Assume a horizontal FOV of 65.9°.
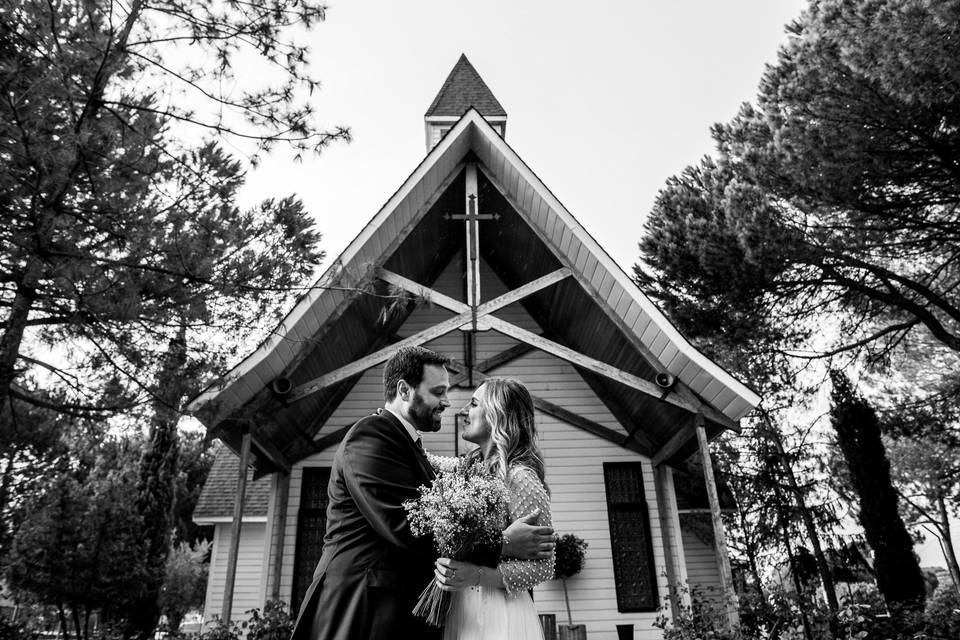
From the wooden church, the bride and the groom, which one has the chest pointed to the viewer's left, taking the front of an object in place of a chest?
the bride

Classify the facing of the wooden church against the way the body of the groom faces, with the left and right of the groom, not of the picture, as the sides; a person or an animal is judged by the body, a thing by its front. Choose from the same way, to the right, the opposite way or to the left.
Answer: to the right

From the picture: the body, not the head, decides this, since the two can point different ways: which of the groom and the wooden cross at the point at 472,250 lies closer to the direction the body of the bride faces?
the groom

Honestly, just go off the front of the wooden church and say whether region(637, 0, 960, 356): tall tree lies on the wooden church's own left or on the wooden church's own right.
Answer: on the wooden church's own left

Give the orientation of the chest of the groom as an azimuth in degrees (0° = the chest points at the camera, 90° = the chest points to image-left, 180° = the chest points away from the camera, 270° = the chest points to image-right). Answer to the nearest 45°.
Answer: approximately 270°

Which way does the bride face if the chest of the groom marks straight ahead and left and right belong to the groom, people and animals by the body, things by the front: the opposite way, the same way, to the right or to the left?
the opposite way

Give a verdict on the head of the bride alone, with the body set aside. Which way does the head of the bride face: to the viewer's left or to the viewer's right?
to the viewer's left

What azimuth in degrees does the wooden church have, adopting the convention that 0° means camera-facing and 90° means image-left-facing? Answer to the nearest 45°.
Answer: approximately 0°

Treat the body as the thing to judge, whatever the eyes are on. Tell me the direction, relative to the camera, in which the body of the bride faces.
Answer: to the viewer's left

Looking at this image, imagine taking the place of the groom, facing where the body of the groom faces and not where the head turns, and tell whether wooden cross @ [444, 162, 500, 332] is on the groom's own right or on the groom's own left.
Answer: on the groom's own left
